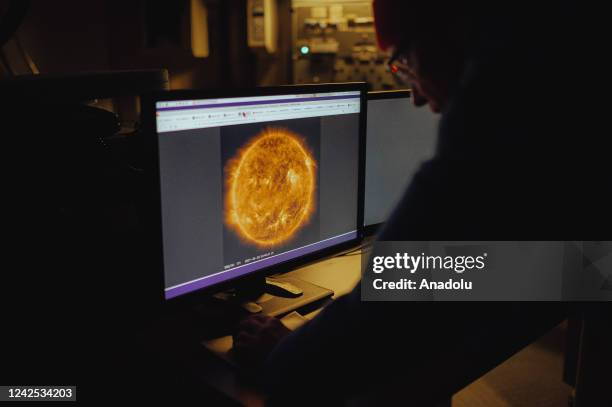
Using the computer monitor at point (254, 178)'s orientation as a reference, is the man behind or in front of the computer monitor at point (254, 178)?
in front

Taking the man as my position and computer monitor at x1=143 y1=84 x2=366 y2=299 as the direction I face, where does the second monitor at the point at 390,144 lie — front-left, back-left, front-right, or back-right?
front-right

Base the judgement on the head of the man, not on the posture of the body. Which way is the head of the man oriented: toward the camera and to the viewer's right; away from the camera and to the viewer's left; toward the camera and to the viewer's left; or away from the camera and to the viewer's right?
away from the camera and to the viewer's left

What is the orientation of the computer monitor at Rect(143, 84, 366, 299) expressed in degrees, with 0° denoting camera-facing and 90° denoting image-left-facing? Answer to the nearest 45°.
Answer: approximately 315°
